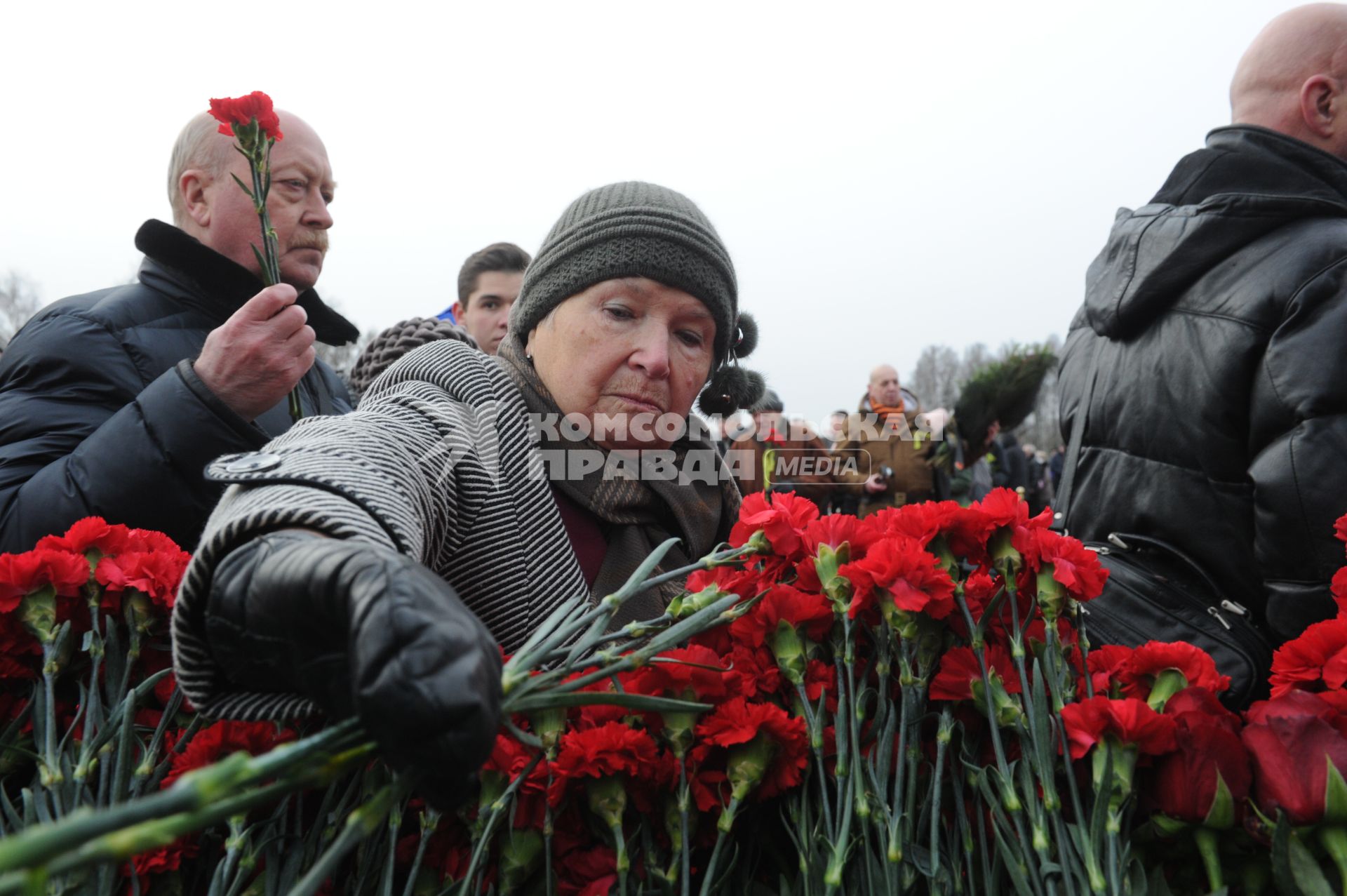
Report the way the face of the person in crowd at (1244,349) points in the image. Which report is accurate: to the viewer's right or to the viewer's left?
to the viewer's right

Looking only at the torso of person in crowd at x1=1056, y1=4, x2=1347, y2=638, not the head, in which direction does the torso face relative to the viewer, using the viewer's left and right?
facing away from the viewer and to the right of the viewer

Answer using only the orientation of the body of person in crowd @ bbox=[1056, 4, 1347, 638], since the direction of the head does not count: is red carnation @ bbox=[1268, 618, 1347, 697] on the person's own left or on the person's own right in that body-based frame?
on the person's own right

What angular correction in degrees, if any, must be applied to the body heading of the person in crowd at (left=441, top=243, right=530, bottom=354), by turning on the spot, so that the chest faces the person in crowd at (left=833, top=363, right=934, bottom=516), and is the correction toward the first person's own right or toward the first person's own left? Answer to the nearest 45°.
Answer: approximately 90° to the first person's own left

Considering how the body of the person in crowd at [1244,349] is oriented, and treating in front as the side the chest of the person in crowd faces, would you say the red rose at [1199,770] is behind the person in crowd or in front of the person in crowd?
behind

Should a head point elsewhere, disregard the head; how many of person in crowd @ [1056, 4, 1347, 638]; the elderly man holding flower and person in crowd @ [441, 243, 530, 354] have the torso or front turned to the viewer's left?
0

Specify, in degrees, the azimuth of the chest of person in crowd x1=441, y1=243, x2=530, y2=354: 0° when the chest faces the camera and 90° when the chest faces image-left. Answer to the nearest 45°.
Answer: approximately 315°

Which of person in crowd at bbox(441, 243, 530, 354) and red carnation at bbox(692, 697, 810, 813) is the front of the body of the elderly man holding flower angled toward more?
the red carnation

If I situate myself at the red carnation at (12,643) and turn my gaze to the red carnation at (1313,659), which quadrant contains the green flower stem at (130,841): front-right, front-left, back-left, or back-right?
front-right

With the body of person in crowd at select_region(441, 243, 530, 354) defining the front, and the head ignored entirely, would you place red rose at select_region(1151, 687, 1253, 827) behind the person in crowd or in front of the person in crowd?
in front

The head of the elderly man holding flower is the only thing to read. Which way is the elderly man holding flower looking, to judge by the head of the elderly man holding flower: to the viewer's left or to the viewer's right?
to the viewer's right

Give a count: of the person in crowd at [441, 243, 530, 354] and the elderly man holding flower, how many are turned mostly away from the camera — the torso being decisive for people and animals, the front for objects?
0

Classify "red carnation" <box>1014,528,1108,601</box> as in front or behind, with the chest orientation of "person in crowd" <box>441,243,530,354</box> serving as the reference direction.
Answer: in front

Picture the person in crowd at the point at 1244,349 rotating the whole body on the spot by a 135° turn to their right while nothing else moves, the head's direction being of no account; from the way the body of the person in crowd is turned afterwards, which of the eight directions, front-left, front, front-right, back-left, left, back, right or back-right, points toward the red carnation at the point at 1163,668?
front

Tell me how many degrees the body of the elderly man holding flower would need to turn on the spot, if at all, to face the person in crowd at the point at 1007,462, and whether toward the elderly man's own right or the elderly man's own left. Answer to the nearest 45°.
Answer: approximately 90° to the elderly man's own left
